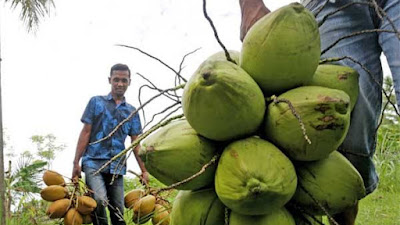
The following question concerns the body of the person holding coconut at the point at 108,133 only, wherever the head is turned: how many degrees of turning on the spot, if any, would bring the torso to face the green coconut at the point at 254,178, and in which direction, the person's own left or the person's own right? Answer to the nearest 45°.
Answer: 0° — they already face it

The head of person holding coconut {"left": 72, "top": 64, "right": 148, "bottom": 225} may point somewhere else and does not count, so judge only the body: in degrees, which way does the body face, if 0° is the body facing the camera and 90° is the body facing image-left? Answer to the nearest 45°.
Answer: approximately 0°

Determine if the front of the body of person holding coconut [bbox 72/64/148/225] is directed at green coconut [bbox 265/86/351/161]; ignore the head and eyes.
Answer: yes

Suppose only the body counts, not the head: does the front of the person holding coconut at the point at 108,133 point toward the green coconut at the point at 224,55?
yes

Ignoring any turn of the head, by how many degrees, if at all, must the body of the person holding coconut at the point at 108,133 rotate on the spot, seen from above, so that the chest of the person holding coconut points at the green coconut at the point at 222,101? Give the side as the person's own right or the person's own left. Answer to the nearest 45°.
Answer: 0° — they already face it

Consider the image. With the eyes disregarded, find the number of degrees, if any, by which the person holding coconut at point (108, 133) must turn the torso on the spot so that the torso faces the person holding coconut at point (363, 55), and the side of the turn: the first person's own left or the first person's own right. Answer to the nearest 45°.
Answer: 0° — they already face them
